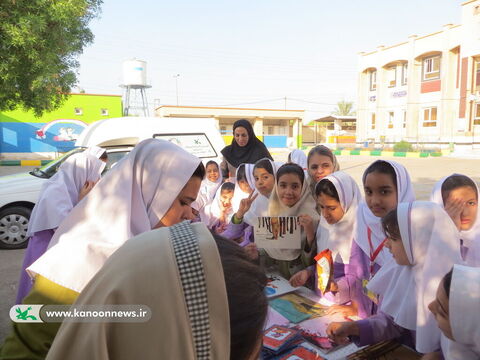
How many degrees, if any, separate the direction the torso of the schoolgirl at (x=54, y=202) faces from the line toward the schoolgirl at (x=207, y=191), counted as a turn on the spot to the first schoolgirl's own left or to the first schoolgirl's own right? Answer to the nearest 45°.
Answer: approximately 45° to the first schoolgirl's own left

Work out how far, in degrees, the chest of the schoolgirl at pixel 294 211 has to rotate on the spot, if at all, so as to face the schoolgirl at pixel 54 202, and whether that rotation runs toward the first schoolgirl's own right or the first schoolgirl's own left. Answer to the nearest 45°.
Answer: approximately 45° to the first schoolgirl's own right

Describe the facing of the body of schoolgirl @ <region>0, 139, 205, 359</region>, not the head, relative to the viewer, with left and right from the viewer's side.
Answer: facing to the right of the viewer

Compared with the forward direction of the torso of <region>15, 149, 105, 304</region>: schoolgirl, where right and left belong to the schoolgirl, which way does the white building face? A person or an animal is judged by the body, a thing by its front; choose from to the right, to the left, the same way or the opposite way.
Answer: the opposite way

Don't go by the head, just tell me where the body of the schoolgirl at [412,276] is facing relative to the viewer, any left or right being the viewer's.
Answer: facing to the left of the viewer

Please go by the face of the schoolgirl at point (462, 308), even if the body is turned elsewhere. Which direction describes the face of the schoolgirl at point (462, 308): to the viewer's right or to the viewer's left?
to the viewer's left

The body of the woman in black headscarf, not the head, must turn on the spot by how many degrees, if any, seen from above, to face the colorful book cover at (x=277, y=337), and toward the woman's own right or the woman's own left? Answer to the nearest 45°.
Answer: approximately 45° to the woman's own left

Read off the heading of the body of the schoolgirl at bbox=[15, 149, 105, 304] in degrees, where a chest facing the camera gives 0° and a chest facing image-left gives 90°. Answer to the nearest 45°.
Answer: approximately 270°

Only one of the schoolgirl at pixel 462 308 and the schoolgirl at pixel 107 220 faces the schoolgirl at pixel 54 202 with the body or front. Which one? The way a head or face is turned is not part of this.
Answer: the schoolgirl at pixel 462 308

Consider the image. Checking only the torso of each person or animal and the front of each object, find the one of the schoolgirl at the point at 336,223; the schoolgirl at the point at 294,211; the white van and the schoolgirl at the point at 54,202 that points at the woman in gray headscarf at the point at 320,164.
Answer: the schoolgirl at the point at 54,202

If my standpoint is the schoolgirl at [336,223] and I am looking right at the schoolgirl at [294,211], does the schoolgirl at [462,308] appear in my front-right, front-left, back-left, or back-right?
back-left
